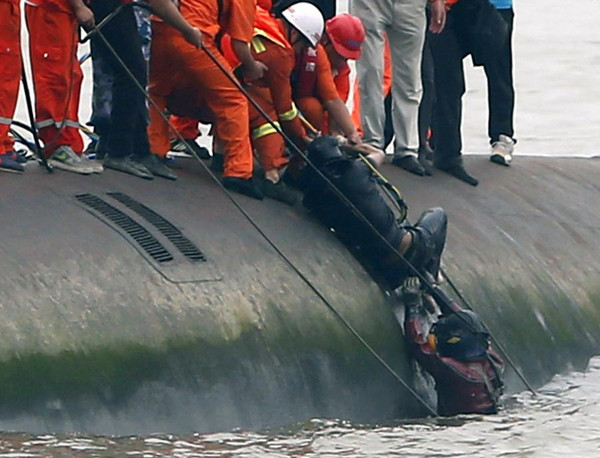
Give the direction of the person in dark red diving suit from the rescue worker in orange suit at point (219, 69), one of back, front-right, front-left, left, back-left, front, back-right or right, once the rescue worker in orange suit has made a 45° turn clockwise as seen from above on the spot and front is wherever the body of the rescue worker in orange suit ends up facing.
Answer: front

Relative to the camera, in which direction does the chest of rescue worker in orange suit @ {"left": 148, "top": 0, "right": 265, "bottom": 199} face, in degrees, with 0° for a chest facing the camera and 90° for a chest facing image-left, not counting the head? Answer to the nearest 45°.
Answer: approximately 270°

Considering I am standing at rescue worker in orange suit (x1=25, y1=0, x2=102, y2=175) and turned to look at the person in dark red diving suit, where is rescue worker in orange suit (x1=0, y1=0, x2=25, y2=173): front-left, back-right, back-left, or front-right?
back-right

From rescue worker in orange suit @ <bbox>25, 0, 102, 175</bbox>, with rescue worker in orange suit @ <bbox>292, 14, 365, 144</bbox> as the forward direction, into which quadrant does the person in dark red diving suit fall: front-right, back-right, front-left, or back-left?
front-right

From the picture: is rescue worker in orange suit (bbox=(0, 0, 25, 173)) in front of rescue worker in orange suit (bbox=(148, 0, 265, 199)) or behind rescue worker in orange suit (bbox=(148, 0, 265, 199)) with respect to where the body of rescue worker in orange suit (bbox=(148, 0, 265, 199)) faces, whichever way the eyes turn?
behind

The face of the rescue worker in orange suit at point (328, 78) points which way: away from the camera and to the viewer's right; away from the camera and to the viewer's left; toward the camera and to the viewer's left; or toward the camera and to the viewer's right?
toward the camera and to the viewer's right

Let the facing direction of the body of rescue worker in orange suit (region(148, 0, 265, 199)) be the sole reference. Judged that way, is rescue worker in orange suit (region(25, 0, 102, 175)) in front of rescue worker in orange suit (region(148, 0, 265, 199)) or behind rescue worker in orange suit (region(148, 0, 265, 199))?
behind
